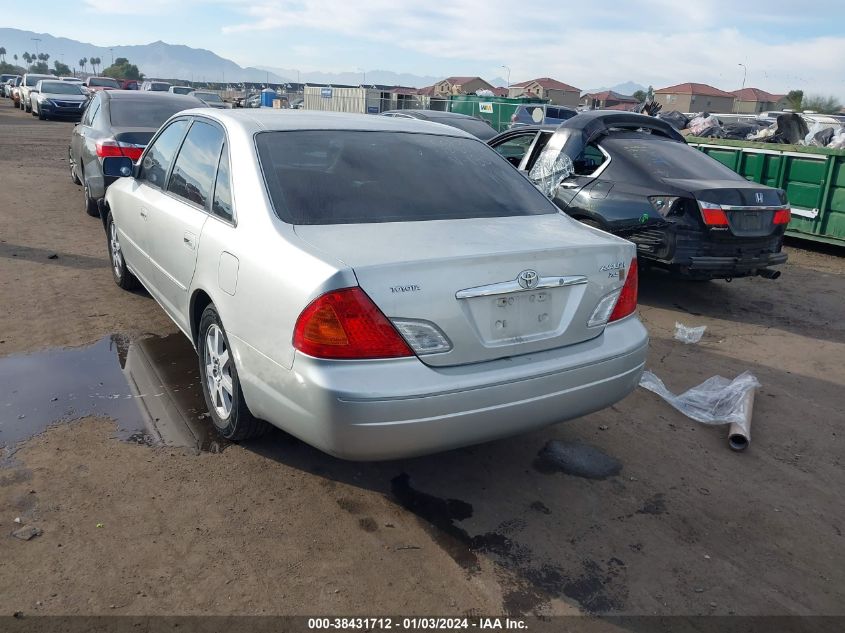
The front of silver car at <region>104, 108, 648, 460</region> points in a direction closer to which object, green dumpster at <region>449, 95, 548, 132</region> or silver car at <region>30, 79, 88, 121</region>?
the silver car

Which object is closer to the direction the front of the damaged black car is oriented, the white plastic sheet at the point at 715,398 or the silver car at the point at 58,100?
the silver car

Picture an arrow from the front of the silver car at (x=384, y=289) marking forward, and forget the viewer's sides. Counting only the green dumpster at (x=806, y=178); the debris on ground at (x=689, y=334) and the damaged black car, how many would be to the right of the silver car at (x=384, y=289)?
3

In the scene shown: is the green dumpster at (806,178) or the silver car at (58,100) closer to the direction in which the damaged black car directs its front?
the silver car

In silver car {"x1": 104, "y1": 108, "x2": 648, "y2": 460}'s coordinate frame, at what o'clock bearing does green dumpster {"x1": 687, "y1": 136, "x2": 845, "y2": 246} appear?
The green dumpster is roughly at 3 o'clock from the silver car.

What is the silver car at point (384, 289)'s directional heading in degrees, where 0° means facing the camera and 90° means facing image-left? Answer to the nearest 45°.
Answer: approximately 135°

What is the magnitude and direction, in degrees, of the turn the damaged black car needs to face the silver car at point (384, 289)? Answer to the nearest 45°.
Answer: approximately 135° to its left

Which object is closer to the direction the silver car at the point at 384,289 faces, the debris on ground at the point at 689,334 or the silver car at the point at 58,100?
the silver car

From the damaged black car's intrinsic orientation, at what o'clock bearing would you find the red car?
The red car is roughly at 12 o'clock from the damaged black car.

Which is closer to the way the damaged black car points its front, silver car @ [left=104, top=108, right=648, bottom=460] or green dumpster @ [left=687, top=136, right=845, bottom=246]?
the green dumpster

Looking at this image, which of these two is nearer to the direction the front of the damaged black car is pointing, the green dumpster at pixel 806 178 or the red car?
the red car

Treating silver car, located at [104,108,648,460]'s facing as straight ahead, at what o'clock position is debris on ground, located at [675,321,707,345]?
The debris on ground is roughly at 3 o'clock from the silver car.

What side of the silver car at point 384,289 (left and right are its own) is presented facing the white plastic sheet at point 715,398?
right
